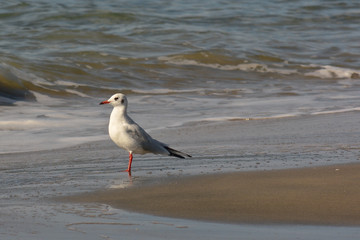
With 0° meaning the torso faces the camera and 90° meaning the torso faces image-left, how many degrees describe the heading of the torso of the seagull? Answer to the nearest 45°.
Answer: approximately 90°
